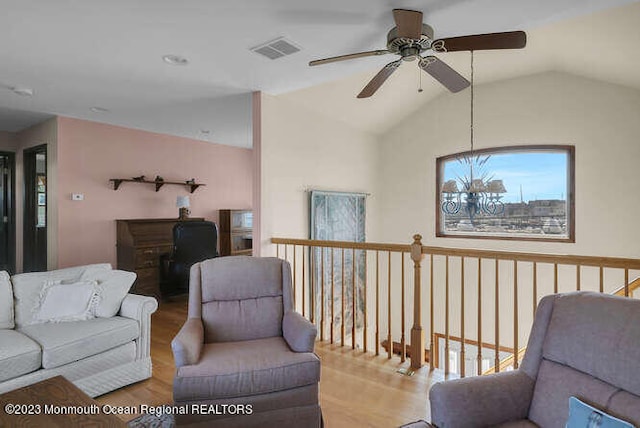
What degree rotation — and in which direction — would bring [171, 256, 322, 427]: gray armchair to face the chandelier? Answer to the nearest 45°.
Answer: approximately 135° to its left

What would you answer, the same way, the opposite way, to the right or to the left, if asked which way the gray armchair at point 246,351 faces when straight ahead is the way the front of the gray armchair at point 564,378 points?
to the left

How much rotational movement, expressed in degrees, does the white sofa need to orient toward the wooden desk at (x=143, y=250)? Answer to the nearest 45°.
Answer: approximately 135° to its left

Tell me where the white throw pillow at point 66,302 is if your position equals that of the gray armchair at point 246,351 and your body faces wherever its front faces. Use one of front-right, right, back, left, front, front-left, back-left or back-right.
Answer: back-right

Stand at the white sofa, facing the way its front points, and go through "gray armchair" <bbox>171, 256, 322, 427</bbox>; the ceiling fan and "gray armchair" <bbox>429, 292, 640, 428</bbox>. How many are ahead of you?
3

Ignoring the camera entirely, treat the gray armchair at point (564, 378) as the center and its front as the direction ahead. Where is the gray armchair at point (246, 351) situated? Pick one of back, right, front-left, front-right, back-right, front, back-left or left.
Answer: front-right

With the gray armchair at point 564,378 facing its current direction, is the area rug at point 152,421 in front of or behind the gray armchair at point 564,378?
in front

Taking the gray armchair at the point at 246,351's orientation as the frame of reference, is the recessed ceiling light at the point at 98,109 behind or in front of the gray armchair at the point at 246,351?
behind

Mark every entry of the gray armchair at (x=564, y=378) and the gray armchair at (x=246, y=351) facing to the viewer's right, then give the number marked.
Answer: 0

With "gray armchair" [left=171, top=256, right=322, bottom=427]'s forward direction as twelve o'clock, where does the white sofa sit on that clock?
The white sofa is roughly at 4 o'clock from the gray armchair.

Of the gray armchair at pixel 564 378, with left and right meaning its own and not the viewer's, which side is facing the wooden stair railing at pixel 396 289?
right

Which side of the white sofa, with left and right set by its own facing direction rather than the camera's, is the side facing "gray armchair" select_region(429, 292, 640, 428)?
front

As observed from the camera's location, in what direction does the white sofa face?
facing the viewer and to the right of the viewer

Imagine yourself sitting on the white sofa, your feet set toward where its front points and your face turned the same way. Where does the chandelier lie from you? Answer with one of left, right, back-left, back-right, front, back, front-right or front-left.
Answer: front-left

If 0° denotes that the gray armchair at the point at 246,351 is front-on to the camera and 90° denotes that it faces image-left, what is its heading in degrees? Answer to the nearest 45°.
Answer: approximately 0°
